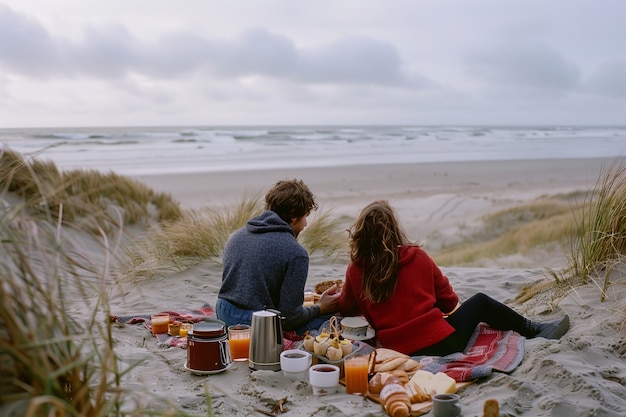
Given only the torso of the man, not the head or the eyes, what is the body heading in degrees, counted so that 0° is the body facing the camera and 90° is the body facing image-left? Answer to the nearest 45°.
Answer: approximately 225°

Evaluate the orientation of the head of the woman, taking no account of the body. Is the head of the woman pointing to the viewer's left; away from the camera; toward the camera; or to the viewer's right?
away from the camera

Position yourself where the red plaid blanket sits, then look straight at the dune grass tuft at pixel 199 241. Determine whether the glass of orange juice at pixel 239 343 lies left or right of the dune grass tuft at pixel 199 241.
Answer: left

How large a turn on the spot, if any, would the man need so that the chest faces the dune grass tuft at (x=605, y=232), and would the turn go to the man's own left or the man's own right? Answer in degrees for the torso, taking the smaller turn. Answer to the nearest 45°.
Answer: approximately 45° to the man's own right

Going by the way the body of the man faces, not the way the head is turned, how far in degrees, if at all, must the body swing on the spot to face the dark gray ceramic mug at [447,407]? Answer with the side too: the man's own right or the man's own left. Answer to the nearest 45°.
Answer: approximately 90° to the man's own right

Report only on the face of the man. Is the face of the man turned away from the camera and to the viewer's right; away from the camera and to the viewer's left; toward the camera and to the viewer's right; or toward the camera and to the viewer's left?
away from the camera and to the viewer's right

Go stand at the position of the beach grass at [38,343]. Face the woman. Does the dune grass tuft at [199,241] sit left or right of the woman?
left

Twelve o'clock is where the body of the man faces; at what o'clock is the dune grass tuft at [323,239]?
The dune grass tuft is roughly at 11 o'clock from the man.

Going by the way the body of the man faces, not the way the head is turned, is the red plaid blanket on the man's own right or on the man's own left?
on the man's own right

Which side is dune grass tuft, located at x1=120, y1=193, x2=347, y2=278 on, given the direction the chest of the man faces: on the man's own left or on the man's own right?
on the man's own left

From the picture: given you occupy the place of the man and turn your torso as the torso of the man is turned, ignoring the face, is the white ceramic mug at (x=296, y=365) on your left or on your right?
on your right
